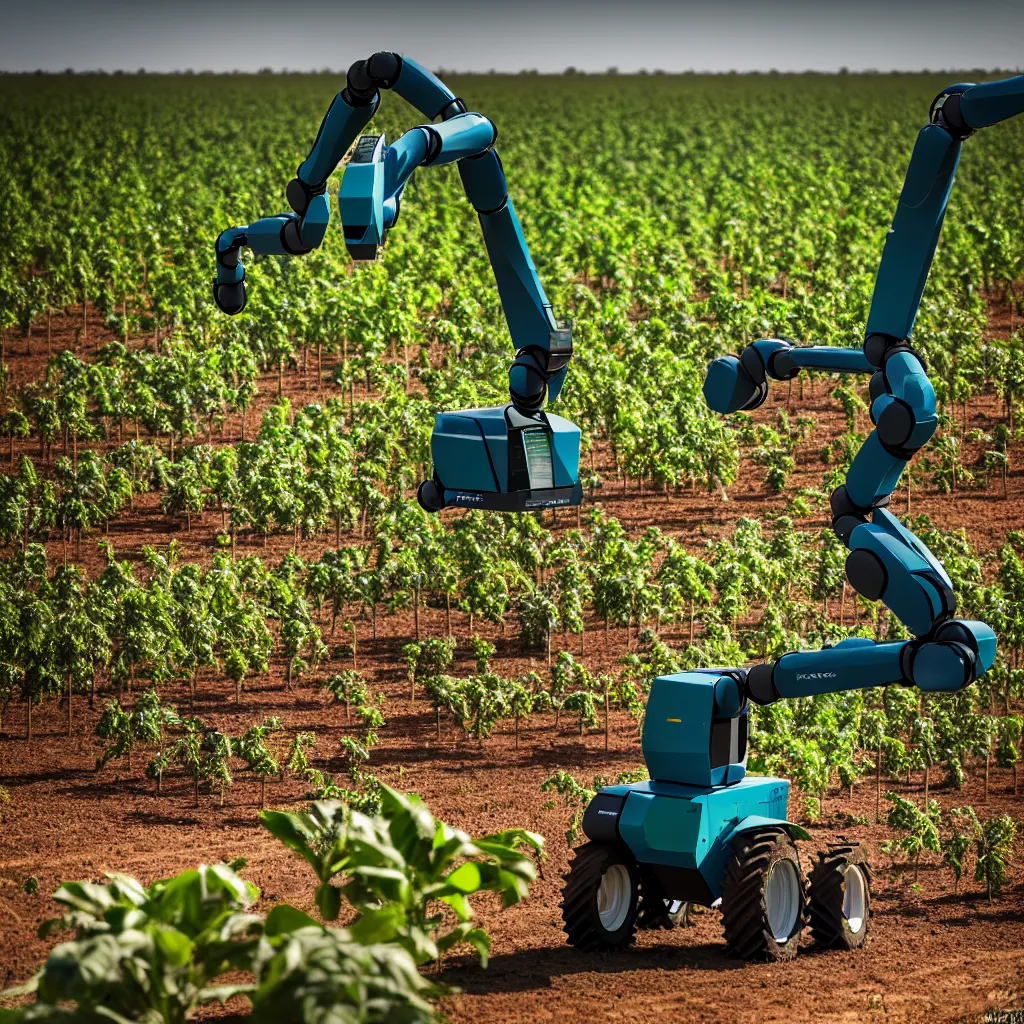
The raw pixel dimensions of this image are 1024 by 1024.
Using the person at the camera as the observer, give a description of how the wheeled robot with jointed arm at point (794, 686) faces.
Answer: facing the viewer and to the left of the viewer

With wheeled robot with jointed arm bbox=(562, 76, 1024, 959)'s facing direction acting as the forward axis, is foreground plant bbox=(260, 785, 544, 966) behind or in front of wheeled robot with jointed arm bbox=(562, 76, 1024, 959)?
in front

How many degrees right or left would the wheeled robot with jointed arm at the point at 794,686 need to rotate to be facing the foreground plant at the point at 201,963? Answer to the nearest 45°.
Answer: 0° — it already faces it
